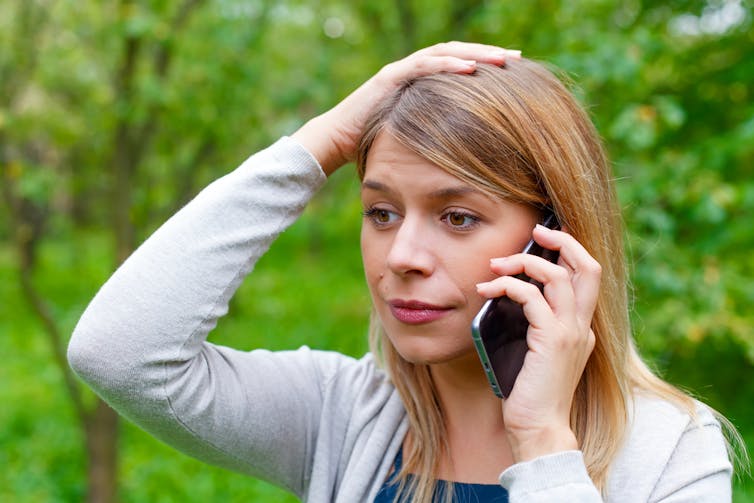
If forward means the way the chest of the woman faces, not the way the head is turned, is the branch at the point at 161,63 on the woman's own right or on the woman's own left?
on the woman's own right

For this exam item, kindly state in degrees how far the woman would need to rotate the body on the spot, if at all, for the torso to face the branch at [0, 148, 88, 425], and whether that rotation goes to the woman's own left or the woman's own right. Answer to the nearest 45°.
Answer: approximately 90° to the woman's own right

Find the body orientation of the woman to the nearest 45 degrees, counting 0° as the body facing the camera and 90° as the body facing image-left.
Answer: approximately 45°
